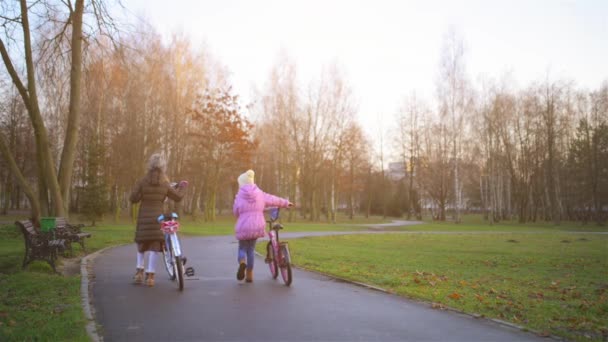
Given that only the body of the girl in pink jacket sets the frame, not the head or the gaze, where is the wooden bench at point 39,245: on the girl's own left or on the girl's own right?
on the girl's own left

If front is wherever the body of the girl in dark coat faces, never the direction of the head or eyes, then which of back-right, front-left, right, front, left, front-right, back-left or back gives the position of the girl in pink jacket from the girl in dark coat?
right

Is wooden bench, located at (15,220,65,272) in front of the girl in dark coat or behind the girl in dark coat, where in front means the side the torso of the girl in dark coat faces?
in front

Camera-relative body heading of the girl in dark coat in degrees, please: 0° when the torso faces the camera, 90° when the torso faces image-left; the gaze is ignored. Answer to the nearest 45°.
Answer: approximately 180°

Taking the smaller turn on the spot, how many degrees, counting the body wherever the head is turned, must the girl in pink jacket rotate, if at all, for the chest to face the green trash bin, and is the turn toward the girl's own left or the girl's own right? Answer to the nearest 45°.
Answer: approximately 45° to the girl's own left

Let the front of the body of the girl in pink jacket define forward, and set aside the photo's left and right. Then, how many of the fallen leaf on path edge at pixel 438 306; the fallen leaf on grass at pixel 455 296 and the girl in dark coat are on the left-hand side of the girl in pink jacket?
1

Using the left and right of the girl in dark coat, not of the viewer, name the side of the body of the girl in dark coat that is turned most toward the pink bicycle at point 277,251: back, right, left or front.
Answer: right

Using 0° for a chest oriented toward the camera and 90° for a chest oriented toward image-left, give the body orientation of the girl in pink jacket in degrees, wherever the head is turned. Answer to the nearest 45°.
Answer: approximately 180°

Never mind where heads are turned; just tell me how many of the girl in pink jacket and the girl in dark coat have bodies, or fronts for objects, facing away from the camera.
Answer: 2
